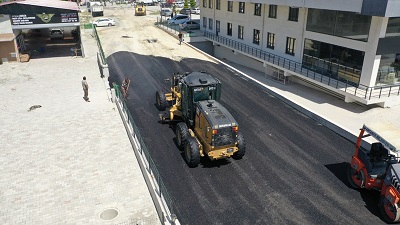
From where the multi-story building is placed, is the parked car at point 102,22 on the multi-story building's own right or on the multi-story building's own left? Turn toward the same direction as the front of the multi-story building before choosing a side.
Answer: on the multi-story building's own right

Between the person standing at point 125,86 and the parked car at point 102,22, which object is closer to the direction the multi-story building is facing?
the person standing

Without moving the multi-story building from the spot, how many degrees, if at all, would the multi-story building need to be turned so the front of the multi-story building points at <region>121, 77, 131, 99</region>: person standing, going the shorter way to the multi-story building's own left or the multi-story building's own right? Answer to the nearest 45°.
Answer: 0° — it already faces them

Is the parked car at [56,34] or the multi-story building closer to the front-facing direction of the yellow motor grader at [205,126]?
the parked car

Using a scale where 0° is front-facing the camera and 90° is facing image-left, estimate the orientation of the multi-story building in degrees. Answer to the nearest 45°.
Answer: approximately 45°

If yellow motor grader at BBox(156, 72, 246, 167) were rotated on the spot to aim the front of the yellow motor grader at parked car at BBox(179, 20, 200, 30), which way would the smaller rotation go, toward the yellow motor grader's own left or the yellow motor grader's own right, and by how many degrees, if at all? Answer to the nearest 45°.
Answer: approximately 45° to the yellow motor grader's own right

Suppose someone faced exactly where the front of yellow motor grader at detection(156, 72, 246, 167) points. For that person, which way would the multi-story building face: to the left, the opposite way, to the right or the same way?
to the left

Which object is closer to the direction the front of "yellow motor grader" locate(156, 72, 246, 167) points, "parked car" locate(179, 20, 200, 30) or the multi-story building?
the parked car

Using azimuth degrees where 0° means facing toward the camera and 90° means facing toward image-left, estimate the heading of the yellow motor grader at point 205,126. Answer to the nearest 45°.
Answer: approximately 135°

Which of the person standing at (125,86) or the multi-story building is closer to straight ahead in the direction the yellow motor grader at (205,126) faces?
the person standing

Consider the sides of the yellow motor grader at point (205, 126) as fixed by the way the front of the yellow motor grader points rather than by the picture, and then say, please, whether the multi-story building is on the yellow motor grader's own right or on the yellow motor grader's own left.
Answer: on the yellow motor grader's own right
